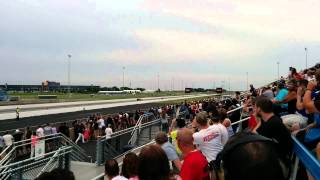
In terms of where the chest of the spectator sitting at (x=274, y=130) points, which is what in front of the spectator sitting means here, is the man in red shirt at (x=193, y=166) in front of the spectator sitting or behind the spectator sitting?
in front

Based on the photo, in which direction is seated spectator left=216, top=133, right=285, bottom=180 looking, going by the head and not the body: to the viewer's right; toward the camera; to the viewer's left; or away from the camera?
away from the camera

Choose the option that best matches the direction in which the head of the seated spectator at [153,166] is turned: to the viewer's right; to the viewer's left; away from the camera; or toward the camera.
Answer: away from the camera

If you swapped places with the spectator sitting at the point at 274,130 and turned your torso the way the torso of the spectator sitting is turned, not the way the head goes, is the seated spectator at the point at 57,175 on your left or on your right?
on your left

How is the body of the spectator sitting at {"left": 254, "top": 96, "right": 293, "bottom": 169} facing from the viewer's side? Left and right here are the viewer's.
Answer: facing to the left of the viewer

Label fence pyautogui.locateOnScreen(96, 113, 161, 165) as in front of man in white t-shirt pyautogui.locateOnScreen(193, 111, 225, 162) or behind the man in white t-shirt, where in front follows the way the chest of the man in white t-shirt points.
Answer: in front

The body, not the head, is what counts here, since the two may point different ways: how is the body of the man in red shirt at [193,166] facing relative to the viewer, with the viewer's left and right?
facing away from the viewer and to the left of the viewer

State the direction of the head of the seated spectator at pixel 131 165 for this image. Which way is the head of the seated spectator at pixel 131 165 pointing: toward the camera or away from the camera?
away from the camera

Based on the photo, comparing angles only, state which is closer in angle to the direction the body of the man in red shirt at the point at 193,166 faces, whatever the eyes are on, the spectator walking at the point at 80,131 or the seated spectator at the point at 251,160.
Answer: the spectator walking

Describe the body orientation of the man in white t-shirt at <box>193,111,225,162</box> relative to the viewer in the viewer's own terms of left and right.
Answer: facing away from the viewer and to the left of the viewer
